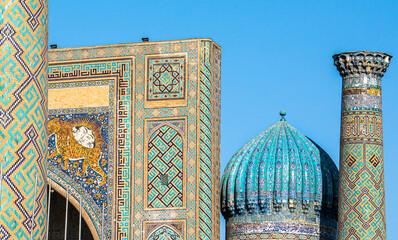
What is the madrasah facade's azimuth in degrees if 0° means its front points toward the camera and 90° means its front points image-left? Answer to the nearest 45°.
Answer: approximately 45°
